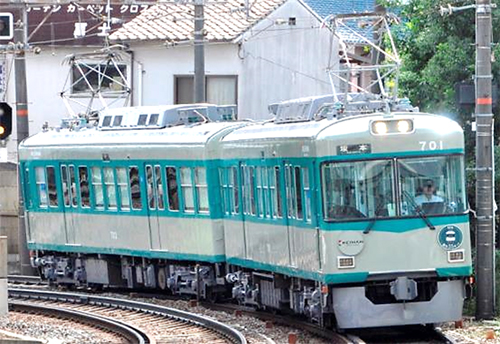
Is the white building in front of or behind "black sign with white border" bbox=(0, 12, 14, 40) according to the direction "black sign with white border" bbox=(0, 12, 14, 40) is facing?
behind

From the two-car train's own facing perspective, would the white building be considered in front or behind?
behind

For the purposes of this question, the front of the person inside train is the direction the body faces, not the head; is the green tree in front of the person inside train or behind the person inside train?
behind

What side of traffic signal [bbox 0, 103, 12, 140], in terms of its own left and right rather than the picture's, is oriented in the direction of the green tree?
left

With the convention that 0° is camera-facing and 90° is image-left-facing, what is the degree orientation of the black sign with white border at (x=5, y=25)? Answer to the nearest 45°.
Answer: approximately 0°

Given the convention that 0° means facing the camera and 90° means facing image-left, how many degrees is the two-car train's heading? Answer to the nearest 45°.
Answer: approximately 315°

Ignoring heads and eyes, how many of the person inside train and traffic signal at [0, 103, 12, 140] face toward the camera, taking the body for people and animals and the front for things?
2
